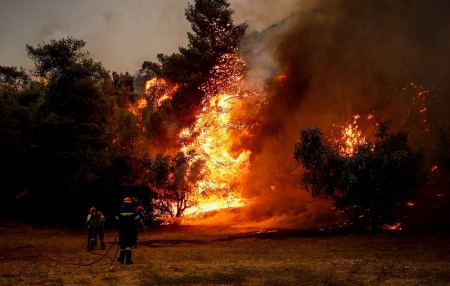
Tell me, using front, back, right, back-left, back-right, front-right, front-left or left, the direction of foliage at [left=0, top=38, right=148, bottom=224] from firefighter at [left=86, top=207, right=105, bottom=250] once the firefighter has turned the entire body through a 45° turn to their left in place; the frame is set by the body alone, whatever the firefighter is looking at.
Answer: front

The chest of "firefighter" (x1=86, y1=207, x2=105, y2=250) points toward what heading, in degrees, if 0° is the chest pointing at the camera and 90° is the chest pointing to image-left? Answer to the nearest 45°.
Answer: approximately 225°

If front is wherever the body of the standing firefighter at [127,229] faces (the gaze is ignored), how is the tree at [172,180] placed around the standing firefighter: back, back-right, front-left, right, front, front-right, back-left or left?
front

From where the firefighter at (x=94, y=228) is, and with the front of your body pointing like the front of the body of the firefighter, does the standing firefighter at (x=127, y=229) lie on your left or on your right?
on your right

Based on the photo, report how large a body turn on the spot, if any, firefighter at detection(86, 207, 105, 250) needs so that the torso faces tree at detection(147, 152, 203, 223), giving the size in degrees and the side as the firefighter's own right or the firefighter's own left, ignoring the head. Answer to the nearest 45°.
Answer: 0° — they already face it

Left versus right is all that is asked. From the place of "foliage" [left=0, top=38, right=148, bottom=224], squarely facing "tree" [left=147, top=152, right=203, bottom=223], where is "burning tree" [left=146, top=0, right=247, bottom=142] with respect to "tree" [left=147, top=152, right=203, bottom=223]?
left

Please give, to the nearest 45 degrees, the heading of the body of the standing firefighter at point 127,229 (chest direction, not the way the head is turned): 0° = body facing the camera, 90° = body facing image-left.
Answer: approximately 180°

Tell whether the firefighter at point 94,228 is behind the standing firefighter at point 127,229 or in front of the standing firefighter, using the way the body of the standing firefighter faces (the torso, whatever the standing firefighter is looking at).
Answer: in front

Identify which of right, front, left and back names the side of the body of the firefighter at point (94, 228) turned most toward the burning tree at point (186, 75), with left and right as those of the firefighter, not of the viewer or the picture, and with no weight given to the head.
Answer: front

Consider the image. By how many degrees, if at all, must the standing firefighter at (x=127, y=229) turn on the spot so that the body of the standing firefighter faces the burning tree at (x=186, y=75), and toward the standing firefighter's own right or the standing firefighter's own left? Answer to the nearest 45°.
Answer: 0° — they already face it

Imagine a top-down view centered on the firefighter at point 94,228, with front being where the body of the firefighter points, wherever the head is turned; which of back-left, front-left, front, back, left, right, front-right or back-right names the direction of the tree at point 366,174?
front-right

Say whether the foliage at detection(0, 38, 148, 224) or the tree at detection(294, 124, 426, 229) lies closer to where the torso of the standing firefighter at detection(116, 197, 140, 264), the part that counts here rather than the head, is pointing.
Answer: the foliage

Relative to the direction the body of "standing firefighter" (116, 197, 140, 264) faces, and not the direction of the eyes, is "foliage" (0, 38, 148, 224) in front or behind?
in front

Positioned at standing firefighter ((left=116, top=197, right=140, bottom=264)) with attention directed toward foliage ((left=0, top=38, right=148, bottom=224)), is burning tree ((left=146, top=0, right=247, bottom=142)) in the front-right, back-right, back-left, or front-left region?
front-right

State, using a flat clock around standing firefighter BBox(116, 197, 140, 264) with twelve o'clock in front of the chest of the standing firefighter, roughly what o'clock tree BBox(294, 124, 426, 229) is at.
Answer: The tree is roughly at 2 o'clock from the standing firefighter.

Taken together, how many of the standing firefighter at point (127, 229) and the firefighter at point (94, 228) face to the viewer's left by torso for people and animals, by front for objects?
0

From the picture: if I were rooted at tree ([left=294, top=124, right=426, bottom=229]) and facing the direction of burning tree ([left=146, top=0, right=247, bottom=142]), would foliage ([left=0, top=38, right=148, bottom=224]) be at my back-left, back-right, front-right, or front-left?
front-left
